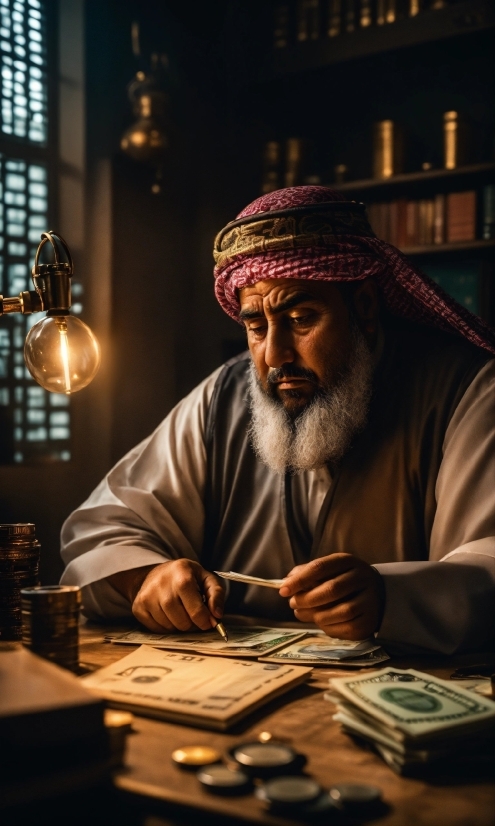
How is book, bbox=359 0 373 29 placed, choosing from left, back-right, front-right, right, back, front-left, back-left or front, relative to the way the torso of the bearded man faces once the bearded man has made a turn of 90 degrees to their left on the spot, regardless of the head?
back-left

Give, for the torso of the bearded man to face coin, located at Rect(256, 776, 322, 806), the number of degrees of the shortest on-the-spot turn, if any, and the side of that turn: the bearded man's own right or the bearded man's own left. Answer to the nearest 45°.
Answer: approximately 45° to the bearded man's own left

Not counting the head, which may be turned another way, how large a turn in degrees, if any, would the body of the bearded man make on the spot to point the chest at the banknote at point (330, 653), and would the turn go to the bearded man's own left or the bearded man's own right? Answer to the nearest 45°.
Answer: approximately 45° to the bearded man's own left

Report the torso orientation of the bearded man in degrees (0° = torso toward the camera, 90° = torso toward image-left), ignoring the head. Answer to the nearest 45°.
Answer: approximately 45°

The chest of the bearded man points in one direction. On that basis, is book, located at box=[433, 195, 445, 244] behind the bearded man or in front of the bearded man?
behind

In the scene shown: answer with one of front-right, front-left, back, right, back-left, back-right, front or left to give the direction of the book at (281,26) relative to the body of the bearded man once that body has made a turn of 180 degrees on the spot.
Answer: front-left

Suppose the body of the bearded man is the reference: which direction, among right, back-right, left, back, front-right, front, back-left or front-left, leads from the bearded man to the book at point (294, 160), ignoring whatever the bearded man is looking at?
back-right

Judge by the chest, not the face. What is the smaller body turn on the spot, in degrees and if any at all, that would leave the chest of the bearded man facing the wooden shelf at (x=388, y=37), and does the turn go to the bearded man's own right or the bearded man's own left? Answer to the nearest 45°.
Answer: approximately 135° to the bearded man's own right
